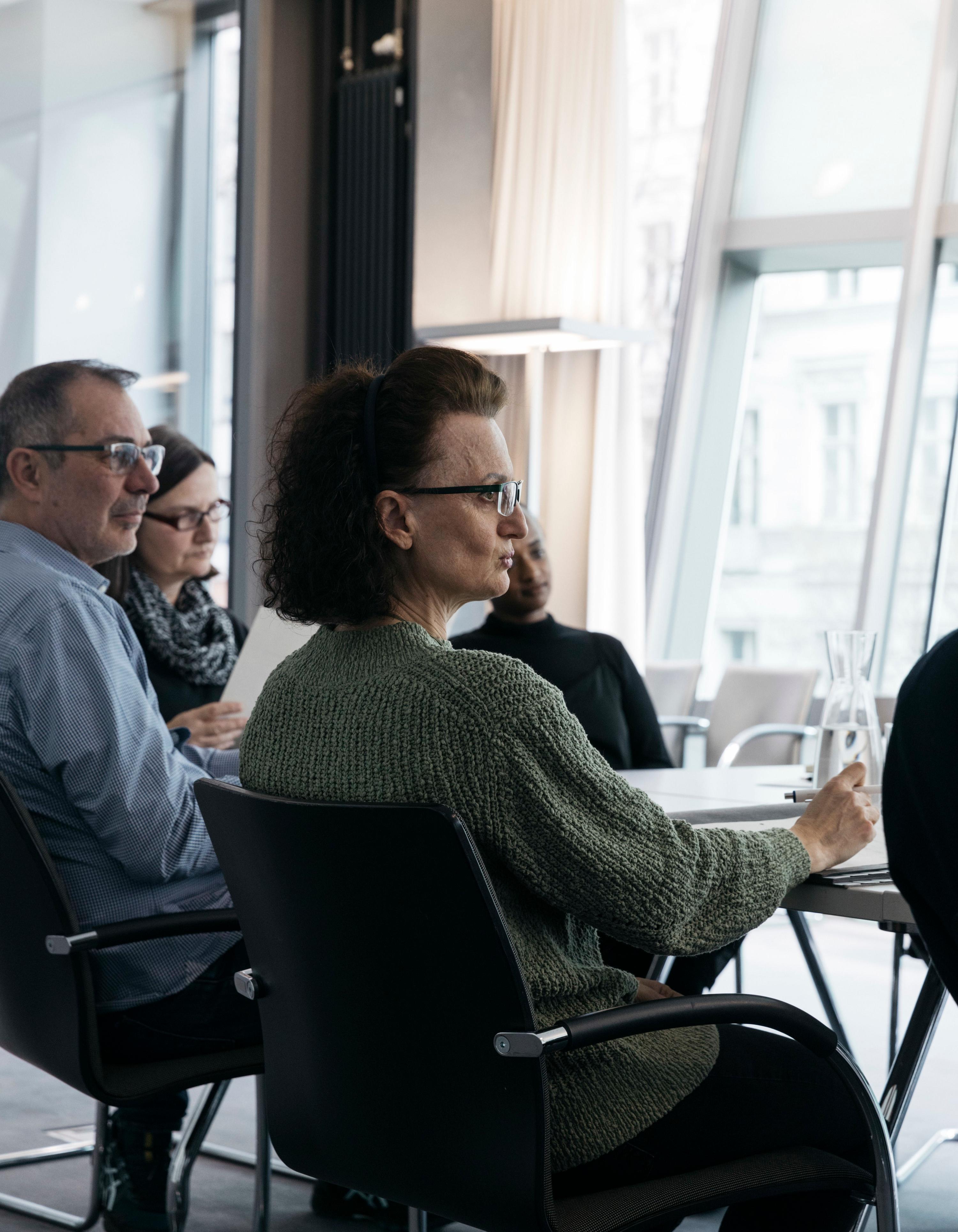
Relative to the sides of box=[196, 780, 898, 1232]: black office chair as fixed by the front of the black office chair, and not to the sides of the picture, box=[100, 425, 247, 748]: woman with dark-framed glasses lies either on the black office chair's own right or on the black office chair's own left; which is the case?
on the black office chair's own left

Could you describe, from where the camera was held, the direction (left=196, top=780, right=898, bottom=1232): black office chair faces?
facing away from the viewer and to the right of the viewer

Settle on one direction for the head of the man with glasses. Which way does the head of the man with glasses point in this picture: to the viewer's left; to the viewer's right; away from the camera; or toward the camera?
to the viewer's right

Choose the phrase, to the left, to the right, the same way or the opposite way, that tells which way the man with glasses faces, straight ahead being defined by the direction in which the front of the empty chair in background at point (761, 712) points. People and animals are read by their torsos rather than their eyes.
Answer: the opposite way

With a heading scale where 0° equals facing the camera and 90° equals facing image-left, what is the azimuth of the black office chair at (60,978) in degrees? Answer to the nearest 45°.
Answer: approximately 225°

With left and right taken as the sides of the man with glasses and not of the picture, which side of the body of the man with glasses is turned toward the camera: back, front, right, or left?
right

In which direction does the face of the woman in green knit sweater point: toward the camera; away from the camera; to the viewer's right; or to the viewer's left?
to the viewer's right

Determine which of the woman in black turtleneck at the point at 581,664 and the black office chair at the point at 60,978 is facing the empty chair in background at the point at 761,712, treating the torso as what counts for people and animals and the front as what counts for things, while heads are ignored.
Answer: the black office chair
